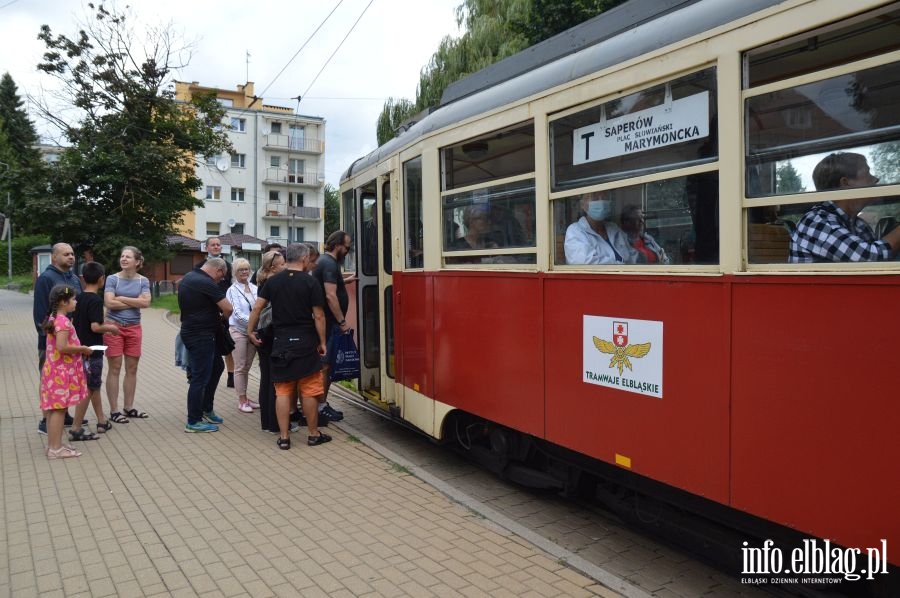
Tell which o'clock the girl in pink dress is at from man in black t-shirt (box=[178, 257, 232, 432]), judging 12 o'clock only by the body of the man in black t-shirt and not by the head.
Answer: The girl in pink dress is roughly at 5 o'clock from the man in black t-shirt.

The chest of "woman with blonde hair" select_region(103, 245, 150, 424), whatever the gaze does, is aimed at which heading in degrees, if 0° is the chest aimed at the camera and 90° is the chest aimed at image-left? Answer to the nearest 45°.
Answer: approximately 0°

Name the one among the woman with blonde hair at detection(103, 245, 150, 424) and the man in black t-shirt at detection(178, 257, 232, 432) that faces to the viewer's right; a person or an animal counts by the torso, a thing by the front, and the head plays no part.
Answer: the man in black t-shirt

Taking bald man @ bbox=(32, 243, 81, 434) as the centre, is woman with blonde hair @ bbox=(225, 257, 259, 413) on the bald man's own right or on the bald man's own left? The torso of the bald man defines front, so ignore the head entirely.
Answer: on the bald man's own left

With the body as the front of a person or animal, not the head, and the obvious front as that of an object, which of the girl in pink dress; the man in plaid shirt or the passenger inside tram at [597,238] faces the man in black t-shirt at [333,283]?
the girl in pink dress

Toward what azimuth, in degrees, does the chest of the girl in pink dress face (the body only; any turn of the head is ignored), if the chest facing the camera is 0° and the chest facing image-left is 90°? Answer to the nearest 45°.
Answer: approximately 270°

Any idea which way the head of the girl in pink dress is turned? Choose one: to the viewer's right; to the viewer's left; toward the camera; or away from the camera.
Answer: to the viewer's right

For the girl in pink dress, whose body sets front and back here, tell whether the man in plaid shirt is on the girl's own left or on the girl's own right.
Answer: on the girl's own right

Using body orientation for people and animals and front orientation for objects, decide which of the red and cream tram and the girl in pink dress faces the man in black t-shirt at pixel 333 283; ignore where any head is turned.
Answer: the girl in pink dress

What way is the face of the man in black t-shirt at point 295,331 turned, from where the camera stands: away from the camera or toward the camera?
away from the camera

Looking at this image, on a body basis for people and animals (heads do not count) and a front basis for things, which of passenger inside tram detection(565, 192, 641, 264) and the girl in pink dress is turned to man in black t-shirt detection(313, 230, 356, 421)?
the girl in pink dress

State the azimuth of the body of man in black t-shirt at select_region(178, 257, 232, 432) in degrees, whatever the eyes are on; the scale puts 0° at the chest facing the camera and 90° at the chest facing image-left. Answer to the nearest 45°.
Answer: approximately 270°
